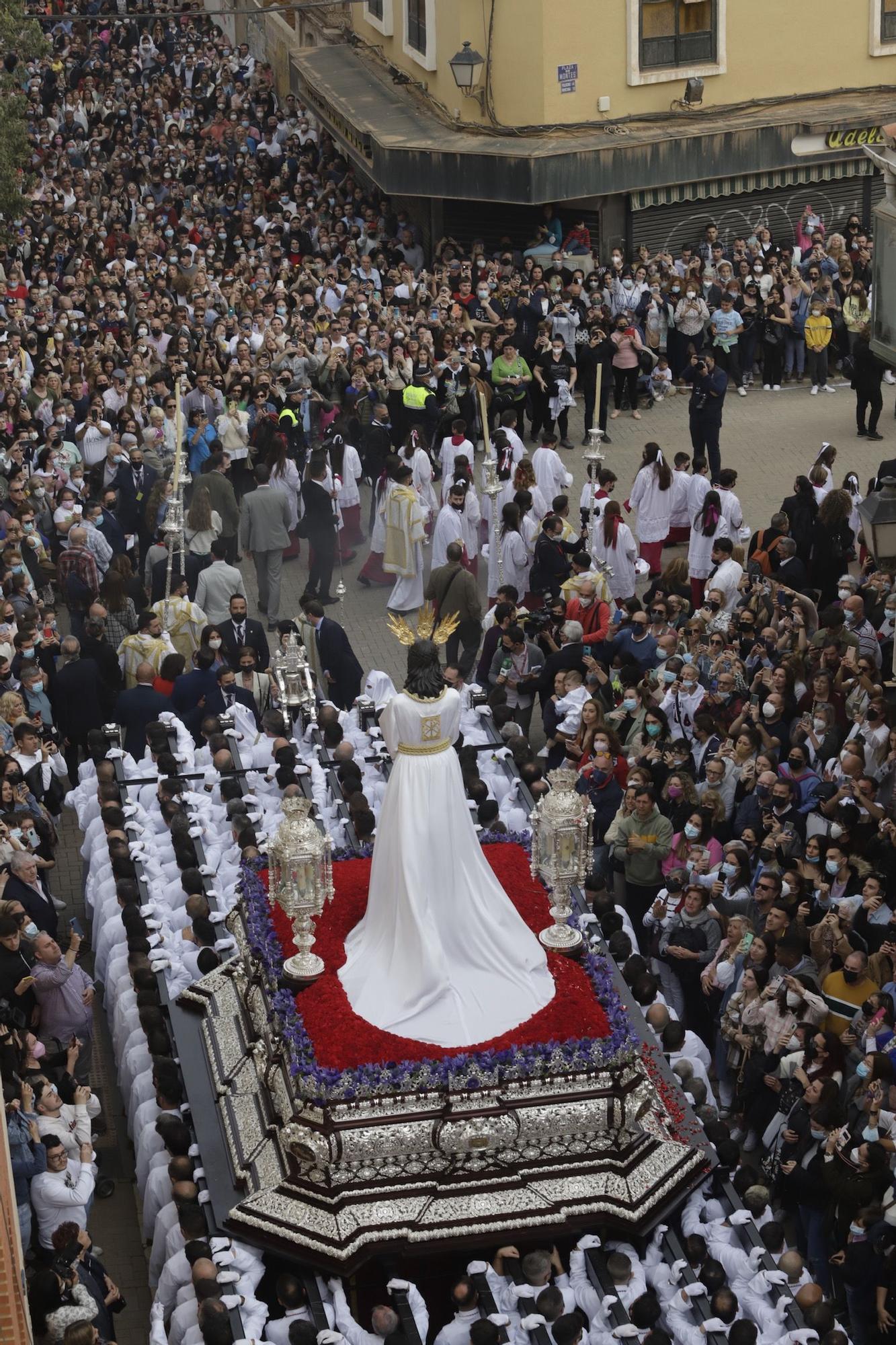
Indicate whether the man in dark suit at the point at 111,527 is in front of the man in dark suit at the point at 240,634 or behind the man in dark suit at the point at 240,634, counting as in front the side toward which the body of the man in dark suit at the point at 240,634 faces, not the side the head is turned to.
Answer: behind

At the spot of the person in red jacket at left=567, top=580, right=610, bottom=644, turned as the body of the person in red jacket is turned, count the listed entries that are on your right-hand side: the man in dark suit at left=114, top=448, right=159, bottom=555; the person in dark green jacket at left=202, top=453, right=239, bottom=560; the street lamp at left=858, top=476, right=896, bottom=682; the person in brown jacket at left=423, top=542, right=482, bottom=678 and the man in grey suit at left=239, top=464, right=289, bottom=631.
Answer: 4

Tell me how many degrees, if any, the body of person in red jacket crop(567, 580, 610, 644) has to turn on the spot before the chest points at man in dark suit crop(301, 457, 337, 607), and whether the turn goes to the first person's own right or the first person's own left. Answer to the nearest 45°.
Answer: approximately 90° to the first person's own right

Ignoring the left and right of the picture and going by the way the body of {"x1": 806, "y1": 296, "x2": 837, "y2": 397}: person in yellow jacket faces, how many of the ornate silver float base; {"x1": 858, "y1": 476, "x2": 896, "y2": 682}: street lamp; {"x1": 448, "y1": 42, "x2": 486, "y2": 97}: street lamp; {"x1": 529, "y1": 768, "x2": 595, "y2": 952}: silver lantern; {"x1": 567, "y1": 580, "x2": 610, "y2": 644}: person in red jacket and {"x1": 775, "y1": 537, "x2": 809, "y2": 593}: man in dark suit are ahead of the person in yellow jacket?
5

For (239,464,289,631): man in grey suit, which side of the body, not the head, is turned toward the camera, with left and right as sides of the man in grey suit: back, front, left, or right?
back

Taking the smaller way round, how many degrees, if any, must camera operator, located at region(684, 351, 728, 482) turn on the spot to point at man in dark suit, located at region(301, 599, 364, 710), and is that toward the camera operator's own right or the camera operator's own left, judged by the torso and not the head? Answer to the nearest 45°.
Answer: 0° — they already face them

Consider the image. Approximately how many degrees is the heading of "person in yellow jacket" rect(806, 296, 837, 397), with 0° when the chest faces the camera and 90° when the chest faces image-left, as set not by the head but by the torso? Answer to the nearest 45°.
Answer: approximately 0°

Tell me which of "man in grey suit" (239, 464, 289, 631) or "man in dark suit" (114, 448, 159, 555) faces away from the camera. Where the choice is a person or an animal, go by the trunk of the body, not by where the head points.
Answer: the man in grey suit
